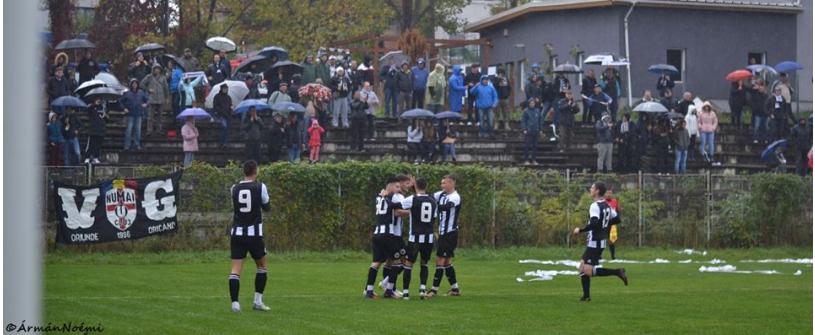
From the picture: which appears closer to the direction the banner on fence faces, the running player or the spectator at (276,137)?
the running player

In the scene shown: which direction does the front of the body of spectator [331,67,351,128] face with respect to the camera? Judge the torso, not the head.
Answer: toward the camera

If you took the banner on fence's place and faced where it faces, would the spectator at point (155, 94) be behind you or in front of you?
behind

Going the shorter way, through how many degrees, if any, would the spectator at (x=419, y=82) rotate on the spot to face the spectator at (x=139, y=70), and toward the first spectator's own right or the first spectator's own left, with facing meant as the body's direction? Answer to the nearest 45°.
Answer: approximately 90° to the first spectator's own right

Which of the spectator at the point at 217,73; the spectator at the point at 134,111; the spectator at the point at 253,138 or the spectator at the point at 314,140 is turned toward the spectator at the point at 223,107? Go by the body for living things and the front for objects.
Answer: the spectator at the point at 217,73

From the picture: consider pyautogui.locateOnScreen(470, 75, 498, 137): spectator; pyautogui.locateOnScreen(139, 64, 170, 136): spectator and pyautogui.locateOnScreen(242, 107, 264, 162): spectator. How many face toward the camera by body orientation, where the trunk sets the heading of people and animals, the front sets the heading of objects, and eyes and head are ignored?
3

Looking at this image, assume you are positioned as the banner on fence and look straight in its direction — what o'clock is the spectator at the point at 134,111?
The spectator is roughly at 6 o'clock from the banner on fence.

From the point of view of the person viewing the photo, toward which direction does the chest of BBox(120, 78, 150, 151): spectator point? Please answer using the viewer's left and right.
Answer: facing the viewer

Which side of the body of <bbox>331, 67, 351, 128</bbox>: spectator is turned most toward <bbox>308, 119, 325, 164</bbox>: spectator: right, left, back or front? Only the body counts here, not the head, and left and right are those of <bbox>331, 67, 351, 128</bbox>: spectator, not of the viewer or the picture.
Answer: front

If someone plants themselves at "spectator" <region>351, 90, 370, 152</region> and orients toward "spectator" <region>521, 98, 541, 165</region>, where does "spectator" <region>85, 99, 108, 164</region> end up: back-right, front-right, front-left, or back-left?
back-right

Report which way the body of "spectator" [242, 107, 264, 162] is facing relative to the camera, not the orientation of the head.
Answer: toward the camera

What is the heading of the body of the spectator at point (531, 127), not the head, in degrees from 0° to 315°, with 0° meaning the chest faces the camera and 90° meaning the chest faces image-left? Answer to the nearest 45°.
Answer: approximately 0°

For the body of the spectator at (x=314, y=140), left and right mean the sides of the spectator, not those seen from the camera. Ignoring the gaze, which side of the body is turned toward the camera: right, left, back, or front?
front
